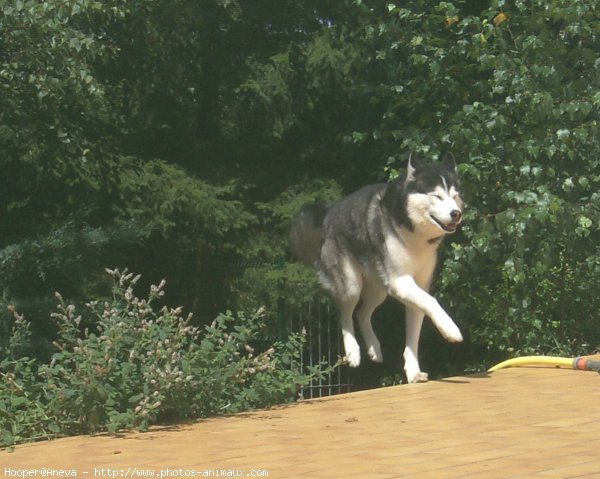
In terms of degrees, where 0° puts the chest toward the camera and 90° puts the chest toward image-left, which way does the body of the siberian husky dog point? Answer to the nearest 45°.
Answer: approximately 315°

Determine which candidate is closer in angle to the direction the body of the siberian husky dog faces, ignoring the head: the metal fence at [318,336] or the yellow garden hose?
the yellow garden hose

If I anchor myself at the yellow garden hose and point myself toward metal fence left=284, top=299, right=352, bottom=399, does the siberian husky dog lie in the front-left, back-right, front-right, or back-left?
front-left

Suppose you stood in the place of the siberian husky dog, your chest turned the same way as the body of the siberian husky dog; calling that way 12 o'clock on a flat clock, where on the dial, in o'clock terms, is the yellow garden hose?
The yellow garden hose is roughly at 10 o'clock from the siberian husky dog.

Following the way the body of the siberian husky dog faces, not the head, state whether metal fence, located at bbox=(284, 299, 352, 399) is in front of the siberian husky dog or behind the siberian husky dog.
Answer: behind

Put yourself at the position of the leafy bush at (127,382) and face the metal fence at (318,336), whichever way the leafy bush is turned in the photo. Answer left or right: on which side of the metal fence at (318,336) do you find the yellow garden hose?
right
